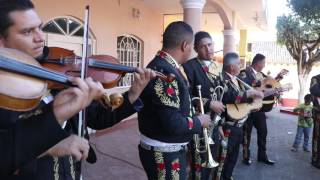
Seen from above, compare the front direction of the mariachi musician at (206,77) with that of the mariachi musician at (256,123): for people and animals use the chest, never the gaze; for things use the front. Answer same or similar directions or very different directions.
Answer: same or similar directions

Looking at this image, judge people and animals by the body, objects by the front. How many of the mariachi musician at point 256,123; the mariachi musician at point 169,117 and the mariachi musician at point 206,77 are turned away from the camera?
0

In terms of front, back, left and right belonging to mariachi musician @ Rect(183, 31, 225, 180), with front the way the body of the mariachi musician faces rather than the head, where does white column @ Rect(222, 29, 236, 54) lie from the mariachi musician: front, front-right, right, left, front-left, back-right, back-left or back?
back-left

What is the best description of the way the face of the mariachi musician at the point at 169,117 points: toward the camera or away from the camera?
away from the camera

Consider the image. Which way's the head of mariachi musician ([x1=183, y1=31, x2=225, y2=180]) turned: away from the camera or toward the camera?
toward the camera

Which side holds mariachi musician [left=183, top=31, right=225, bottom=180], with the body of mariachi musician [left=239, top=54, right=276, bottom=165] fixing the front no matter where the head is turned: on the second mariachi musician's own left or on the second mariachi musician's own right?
on the second mariachi musician's own right

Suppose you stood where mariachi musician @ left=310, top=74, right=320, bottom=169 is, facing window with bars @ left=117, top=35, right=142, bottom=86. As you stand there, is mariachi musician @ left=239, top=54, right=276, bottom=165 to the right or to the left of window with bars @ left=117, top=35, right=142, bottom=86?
left

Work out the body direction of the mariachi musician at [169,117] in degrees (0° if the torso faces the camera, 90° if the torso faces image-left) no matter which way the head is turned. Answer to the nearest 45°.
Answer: approximately 270°

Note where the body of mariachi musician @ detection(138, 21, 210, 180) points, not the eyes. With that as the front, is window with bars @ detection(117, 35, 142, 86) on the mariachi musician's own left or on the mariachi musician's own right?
on the mariachi musician's own left

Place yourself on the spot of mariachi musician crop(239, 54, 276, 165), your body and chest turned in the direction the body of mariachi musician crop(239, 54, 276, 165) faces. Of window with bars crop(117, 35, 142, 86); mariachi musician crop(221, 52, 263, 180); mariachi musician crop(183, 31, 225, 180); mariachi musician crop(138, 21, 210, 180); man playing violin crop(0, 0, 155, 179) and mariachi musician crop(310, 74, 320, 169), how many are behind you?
1
